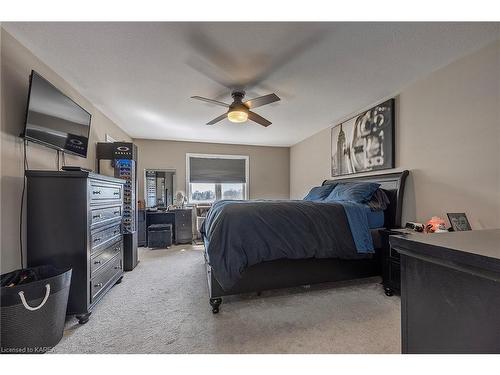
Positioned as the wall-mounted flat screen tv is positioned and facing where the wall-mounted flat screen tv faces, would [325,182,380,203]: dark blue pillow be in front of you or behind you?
in front

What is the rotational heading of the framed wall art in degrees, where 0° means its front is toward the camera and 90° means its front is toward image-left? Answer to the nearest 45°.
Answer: approximately 45°

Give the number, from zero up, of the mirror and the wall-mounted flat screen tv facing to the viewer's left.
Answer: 0

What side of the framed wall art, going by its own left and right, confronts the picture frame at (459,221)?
left

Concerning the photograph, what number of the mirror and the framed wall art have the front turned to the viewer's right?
0

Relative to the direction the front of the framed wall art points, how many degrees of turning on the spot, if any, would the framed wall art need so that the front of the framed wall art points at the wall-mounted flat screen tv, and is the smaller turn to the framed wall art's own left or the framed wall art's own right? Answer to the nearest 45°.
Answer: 0° — it already faces it

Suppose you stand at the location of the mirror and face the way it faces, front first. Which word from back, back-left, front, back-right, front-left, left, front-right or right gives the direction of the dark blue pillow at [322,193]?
front-left

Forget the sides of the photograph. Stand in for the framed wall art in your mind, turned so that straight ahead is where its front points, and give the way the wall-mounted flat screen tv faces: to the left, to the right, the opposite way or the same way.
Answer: the opposite way

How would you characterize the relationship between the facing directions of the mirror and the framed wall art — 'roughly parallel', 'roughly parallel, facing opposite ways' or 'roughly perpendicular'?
roughly perpendicular

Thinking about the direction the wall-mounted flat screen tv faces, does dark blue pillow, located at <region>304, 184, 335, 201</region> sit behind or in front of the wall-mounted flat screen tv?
in front

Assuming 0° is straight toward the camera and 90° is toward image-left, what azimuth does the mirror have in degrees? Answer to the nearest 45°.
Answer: approximately 0°
